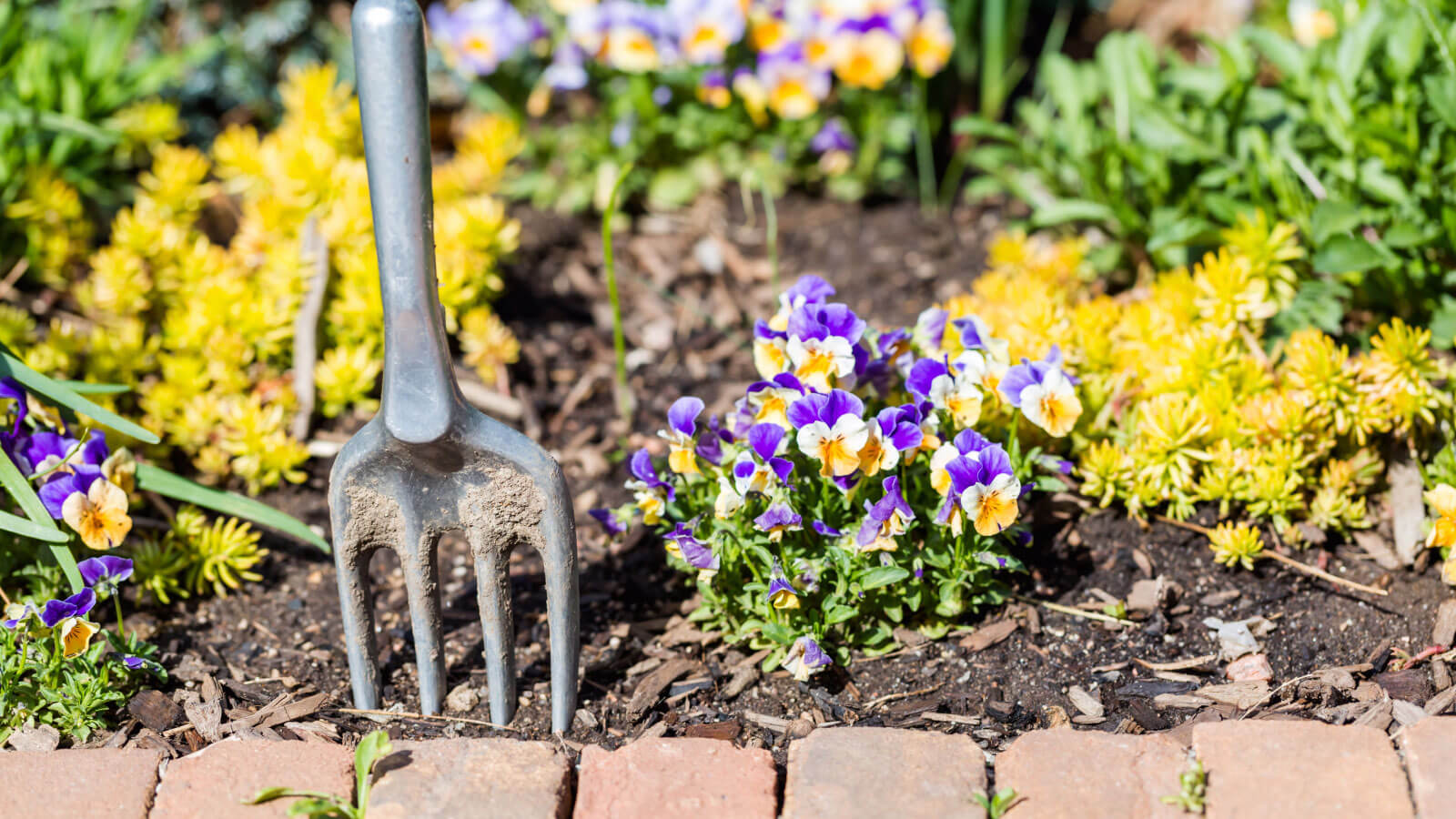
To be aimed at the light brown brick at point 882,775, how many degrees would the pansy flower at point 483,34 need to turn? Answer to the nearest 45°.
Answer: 0° — it already faces it

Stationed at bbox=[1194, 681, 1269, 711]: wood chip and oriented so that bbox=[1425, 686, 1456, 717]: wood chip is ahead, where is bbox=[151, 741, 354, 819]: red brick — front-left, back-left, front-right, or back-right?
back-right

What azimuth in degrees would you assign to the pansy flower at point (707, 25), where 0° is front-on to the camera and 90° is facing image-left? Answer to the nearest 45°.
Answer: approximately 0°

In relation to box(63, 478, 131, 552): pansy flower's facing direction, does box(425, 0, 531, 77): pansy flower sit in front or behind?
behind

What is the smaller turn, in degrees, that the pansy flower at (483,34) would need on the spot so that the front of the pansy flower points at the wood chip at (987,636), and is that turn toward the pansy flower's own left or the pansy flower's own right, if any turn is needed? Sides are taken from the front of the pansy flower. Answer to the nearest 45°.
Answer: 0° — it already faces it

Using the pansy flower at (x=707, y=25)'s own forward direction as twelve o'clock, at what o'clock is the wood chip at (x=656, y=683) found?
The wood chip is roughly at 12 o'clock from the pansy flower.
